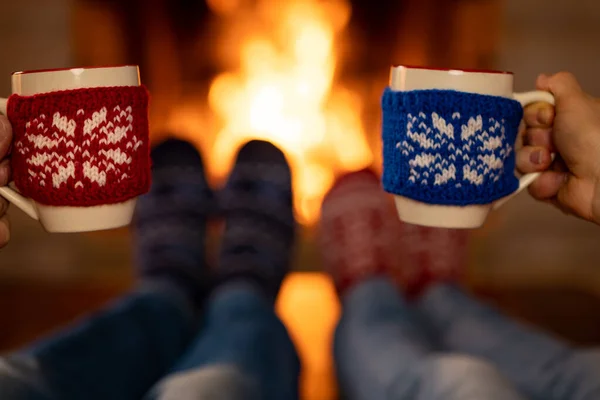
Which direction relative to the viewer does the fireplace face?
toward the camera
